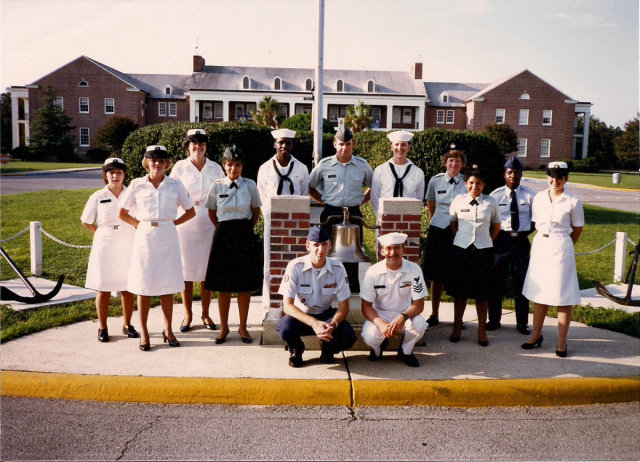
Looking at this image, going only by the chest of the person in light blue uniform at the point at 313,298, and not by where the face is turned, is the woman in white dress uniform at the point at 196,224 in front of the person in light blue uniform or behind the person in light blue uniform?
behind

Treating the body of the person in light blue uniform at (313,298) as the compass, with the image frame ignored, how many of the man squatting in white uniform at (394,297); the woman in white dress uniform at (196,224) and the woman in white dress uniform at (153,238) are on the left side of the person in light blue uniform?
1

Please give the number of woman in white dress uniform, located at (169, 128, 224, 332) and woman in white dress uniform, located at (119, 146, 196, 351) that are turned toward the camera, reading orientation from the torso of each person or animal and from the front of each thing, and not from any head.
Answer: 2

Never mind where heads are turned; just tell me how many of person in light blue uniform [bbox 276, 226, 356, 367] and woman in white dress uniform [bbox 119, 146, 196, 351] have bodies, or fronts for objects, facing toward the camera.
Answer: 2

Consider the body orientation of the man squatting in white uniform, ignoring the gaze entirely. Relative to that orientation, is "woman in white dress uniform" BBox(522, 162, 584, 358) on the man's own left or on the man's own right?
on the man's own left

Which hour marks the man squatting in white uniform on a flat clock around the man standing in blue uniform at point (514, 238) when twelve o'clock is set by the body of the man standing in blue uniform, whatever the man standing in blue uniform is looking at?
The man squatting in white uniform is roughly at 1 o'clock from the man standing in blue uniform.

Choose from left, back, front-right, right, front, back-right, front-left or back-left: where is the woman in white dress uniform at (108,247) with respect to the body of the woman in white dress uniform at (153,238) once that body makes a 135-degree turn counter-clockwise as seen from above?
left

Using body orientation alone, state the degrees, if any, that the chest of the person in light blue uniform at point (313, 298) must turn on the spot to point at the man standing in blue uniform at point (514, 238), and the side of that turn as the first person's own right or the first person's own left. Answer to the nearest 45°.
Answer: approximately 135° to the first person's own left
